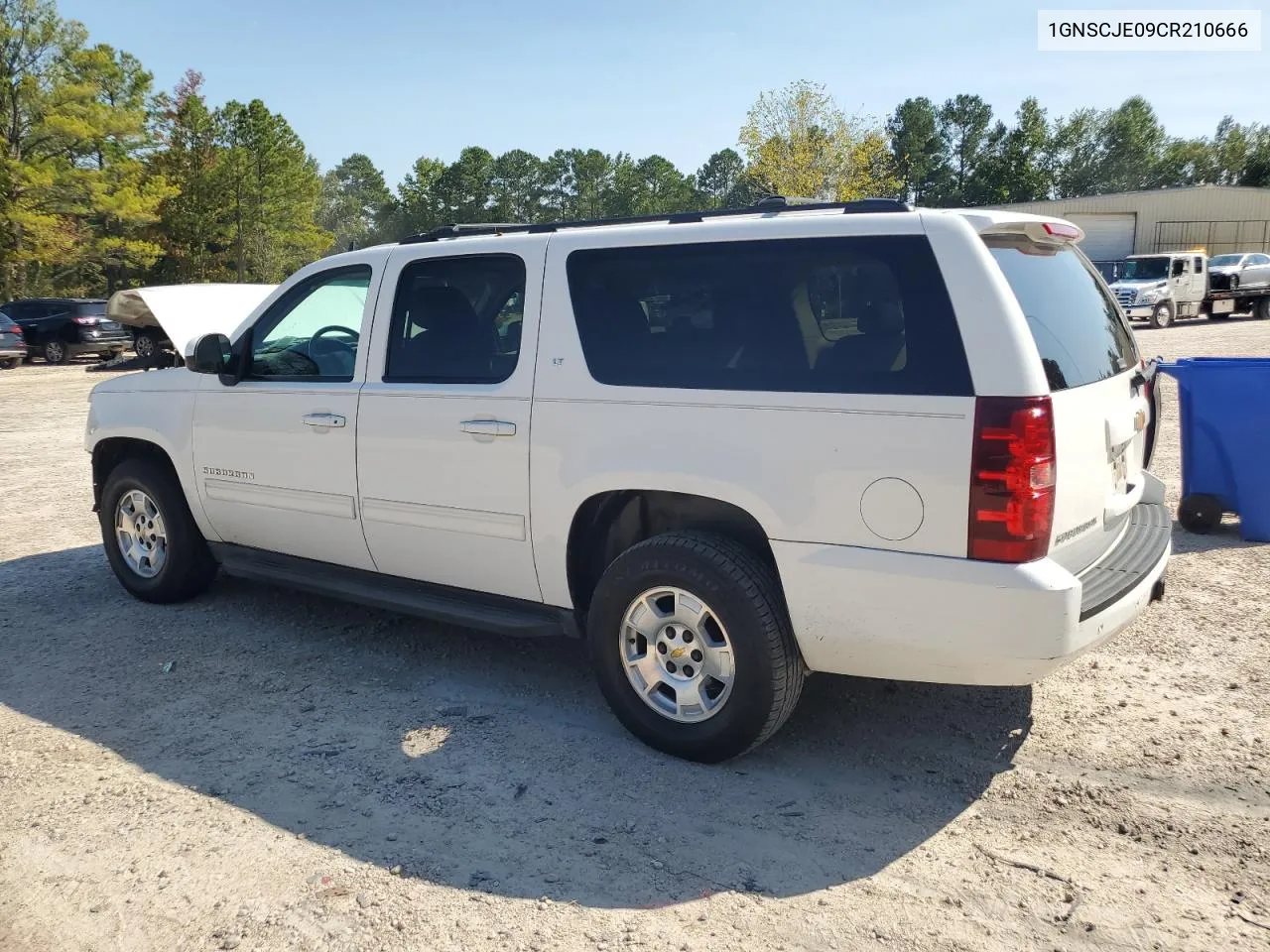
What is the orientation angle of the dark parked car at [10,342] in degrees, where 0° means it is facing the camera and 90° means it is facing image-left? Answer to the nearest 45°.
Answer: approximately 135°

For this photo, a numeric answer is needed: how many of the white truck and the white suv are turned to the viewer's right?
0

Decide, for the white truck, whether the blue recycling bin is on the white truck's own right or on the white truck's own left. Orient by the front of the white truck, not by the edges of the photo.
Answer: on the white truck's own left

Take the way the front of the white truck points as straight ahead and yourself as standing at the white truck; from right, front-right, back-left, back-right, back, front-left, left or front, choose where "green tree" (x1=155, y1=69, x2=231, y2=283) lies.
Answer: front-right

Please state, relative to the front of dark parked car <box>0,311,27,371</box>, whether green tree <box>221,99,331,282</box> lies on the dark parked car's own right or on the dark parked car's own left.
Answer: on the dark parked car's own right

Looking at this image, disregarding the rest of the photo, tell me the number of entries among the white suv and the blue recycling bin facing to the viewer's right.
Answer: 1

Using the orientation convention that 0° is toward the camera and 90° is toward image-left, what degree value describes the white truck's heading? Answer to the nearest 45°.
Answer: approximately 45°

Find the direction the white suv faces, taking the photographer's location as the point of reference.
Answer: facing away from the viewer and to the left of the viewer

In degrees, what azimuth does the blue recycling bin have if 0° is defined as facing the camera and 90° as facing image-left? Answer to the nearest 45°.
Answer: approximately 270°

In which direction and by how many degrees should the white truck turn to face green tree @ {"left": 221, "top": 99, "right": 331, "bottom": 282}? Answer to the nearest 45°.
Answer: approximately 45° to its right
